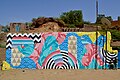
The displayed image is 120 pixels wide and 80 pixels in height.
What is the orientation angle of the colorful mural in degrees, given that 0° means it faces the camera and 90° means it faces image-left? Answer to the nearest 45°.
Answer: approximately 0°
